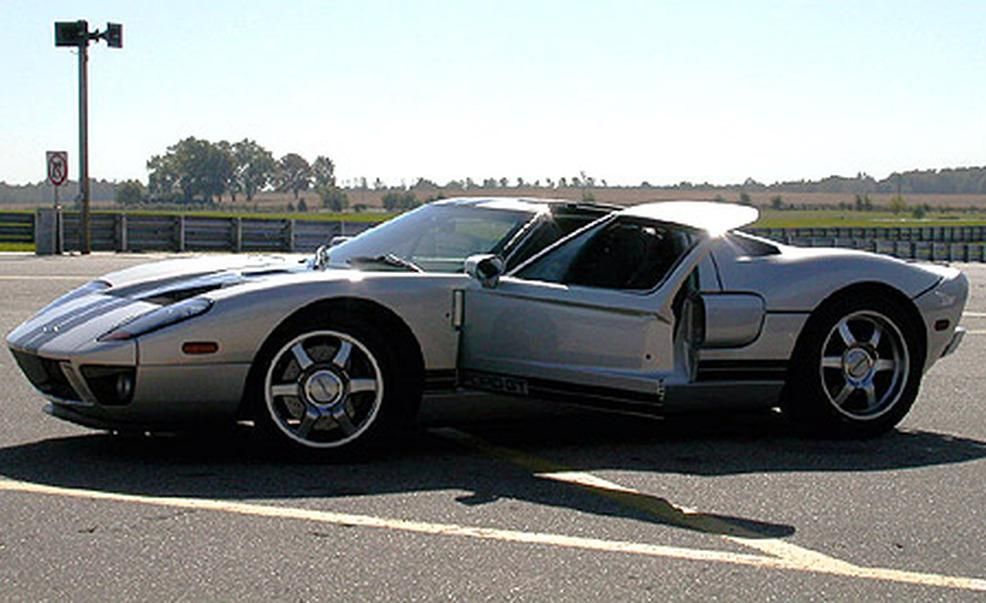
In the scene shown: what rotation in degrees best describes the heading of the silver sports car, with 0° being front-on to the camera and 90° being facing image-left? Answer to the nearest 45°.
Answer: approximately 45°

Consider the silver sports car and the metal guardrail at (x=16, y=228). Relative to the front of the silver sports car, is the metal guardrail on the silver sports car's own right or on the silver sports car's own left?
on the silver sports car's own right

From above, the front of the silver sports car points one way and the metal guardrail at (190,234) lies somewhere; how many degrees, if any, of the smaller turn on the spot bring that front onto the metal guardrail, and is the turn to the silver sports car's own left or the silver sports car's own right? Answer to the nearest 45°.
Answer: approximately 135° to the silver sports car's own right

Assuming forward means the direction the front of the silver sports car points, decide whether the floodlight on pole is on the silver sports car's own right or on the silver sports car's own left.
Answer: on the silver sports car's own right

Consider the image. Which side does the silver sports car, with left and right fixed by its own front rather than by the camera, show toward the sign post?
right
